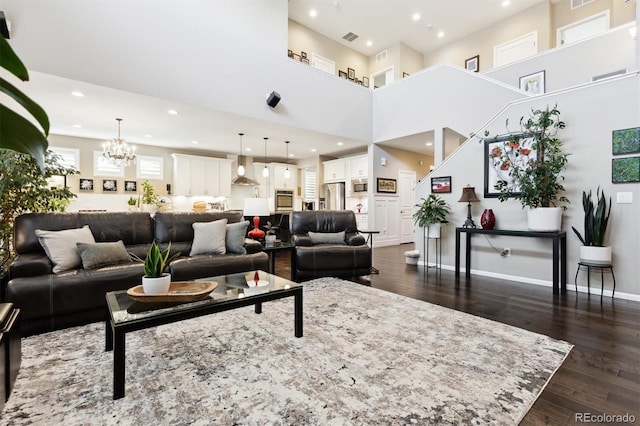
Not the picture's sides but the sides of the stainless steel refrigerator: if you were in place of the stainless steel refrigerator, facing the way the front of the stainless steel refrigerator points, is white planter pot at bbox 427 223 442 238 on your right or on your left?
on your left

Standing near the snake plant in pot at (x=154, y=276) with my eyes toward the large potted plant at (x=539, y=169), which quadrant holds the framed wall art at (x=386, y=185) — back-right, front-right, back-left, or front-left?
front-left

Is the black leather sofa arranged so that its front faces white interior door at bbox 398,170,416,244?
no

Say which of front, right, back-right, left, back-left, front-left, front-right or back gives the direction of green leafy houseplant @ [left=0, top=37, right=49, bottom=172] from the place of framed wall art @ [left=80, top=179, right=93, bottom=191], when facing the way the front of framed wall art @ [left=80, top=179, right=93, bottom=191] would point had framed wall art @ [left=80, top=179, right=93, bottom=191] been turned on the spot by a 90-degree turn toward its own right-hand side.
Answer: left

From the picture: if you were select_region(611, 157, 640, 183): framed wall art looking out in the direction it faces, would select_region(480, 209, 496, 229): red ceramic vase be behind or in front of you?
in front

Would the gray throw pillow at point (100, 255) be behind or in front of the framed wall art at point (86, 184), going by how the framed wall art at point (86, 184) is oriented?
in front

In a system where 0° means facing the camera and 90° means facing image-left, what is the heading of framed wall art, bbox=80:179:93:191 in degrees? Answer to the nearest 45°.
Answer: approximately 0°

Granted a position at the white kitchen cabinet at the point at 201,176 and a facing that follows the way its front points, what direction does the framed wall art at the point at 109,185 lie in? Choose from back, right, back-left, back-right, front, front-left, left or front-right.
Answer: right

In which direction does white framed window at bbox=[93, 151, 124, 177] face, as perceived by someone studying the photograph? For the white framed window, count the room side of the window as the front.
facing the viewer

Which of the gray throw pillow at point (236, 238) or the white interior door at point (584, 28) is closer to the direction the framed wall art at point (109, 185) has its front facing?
the gray throw pillow

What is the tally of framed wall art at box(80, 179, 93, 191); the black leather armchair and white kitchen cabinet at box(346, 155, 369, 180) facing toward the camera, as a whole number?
3

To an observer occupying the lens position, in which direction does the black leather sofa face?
facing the viewer and to the right of the viewer

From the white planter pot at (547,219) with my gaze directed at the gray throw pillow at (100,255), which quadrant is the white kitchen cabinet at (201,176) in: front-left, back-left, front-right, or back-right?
front-right

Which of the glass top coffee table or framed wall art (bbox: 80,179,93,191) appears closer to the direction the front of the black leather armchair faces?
the glass top coffee table

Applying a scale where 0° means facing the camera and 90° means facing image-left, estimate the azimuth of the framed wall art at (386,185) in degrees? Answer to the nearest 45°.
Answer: approximately 0°

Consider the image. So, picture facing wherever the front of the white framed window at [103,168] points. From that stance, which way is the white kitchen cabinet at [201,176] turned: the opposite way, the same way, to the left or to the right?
the same way

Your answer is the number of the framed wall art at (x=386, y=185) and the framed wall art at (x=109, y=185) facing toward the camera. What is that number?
2

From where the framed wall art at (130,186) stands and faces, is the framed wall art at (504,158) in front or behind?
in front

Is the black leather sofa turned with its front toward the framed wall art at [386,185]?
no

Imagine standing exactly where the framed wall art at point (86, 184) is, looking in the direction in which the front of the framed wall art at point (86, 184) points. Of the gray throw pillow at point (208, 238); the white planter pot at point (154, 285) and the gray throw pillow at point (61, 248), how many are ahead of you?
3
